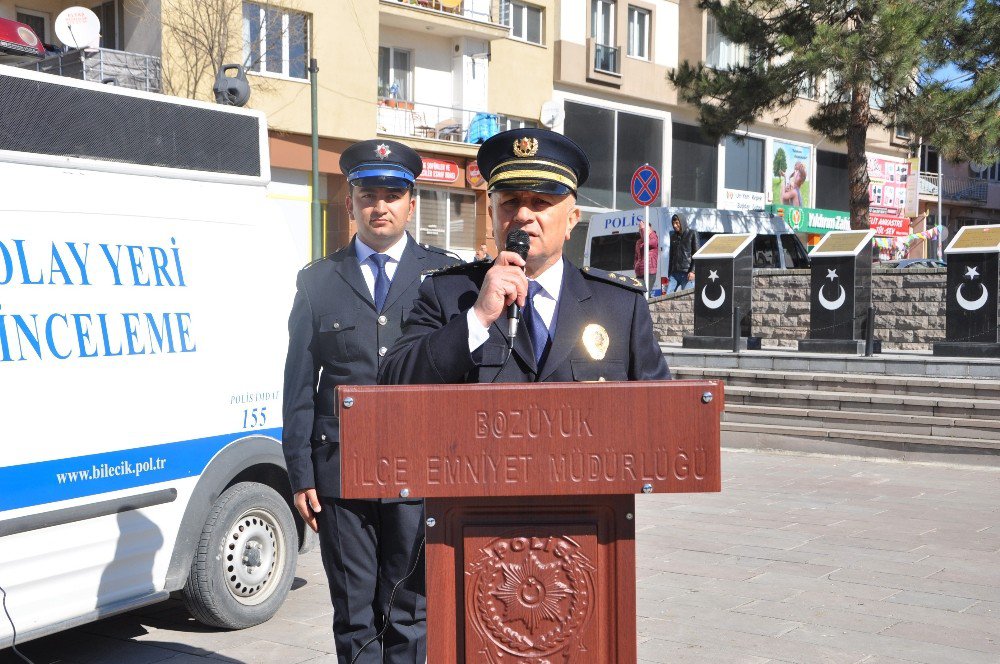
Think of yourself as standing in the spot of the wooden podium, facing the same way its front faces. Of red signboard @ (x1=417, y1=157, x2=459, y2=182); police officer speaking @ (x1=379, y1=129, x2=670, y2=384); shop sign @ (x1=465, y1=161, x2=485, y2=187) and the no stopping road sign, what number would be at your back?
4

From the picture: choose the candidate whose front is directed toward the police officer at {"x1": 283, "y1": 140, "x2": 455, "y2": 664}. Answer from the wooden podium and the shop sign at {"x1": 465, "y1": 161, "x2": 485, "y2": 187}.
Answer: the shop sign

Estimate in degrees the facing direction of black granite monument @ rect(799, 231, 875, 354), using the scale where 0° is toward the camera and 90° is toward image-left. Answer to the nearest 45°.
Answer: approximately 45°

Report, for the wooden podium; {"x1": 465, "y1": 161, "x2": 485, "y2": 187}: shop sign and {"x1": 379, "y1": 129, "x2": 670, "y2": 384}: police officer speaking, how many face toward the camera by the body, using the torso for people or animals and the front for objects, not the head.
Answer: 3

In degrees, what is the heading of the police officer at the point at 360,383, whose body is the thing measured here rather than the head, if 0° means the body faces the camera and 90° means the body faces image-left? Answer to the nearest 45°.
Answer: approximately 0°

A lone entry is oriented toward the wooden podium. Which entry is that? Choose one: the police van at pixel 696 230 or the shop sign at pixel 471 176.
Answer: the shop sign

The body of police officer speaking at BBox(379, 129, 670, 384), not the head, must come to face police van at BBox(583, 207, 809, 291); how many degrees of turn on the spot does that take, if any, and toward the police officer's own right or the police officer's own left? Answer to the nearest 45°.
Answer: approximately 180°

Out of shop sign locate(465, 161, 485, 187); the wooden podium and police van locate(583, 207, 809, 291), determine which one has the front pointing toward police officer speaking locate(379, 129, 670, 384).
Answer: the shop sign
